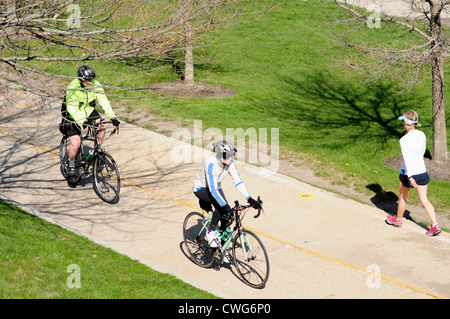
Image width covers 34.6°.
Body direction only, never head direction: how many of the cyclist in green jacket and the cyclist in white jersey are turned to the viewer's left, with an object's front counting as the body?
0

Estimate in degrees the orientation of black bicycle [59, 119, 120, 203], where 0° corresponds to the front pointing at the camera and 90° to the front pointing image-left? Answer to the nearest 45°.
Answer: approximately 315°

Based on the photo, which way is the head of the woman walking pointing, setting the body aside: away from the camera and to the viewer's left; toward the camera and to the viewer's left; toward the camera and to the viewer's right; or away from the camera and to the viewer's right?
away from the camera and to the viewer's left

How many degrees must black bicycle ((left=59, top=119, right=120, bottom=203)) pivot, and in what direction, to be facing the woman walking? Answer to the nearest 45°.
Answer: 0° — it already faces them

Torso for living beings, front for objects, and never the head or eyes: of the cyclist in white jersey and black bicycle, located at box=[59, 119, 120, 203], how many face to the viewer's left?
0

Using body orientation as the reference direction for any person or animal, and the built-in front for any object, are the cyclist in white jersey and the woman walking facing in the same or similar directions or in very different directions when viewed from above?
very different directions

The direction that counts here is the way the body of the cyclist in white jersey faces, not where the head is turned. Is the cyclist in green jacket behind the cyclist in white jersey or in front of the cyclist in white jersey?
behind

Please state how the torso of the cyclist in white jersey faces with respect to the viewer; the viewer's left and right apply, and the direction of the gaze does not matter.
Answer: facing the viewer and to the right of the viewer

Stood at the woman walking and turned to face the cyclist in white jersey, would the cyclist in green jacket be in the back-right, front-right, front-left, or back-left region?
front-right

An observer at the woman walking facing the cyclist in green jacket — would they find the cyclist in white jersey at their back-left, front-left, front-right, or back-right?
front-left

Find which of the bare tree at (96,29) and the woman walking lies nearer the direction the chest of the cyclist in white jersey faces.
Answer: the woman walking

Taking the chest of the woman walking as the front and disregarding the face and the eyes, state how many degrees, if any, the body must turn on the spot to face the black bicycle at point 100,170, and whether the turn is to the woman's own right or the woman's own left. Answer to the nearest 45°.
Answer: approximately 45° to the woman's own left

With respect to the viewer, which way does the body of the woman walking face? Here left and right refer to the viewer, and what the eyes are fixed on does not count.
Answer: facing away from the viewer and to the left of the viewer
